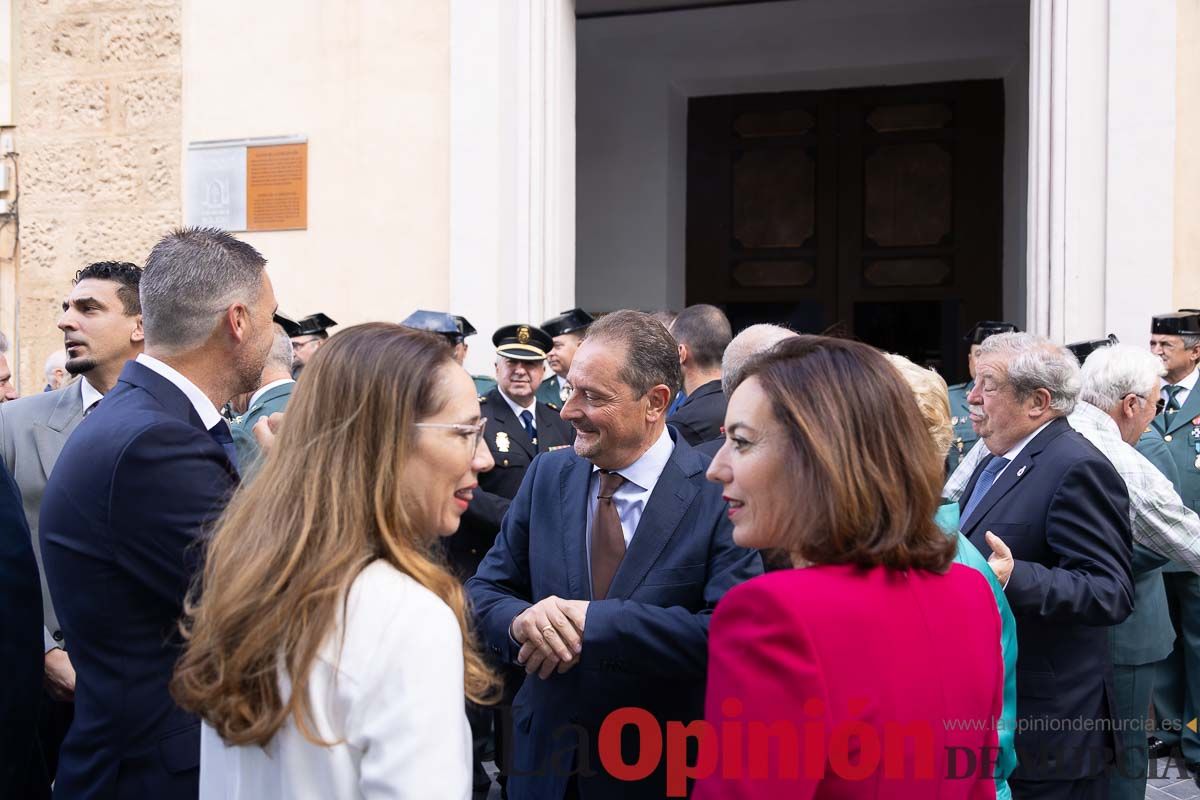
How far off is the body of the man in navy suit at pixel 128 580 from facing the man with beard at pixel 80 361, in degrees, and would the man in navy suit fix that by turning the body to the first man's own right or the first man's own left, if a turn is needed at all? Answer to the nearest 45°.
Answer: approximately 45° to the first man's own left

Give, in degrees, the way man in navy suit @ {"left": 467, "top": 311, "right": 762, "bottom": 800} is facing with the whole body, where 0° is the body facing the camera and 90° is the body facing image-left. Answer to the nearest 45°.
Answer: approximately 45°

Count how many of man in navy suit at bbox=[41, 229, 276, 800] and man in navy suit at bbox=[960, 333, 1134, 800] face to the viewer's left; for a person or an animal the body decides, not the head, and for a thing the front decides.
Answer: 1

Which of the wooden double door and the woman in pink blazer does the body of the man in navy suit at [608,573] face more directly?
the woman in pink blazer

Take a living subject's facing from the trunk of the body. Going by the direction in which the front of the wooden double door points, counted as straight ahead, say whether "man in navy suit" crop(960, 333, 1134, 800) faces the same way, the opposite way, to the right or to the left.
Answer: to the right

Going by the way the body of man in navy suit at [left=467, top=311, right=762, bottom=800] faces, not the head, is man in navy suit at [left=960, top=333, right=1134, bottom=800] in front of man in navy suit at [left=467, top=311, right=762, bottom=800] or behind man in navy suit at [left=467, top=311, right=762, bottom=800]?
behind
